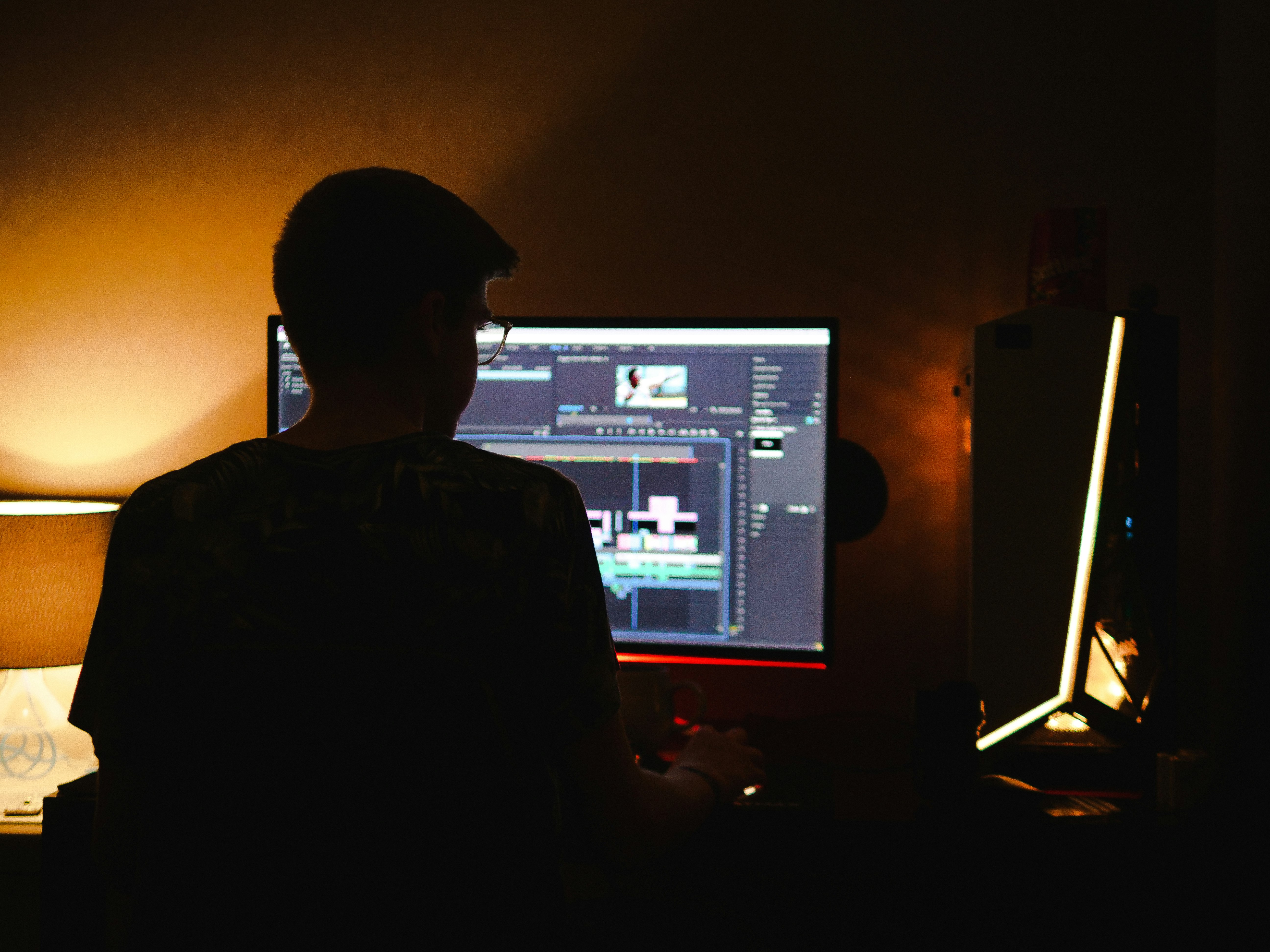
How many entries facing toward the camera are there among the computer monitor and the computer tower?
2

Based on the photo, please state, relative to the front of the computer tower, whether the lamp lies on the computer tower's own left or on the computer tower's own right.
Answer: on the computer tower's own right

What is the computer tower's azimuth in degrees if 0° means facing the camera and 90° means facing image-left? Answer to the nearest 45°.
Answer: approximately 0°

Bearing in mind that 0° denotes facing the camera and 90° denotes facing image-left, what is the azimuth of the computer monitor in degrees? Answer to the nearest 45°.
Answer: approximately 0°

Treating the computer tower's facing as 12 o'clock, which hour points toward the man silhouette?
The man silhouette is roughly at 1 o'clock from the computer tower.
